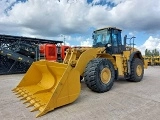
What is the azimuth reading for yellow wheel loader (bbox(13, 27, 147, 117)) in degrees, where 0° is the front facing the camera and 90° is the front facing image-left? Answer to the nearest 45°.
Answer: approximately 45°
